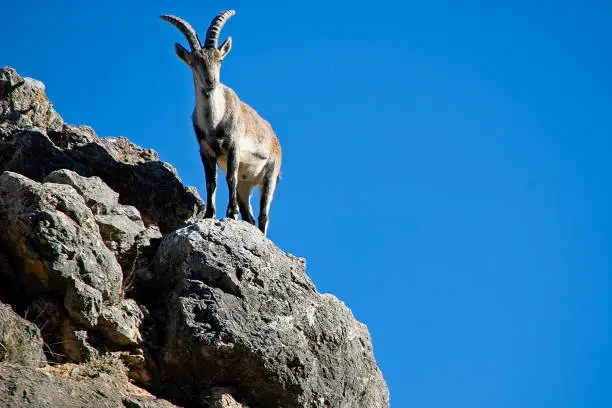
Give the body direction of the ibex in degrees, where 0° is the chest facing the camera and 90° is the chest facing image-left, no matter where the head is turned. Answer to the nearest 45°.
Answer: approximately 45°

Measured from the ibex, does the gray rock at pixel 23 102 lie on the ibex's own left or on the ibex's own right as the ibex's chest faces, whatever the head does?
on the ibex's own right

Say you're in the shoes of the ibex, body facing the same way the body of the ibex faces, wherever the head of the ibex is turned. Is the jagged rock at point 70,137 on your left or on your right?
on your right
